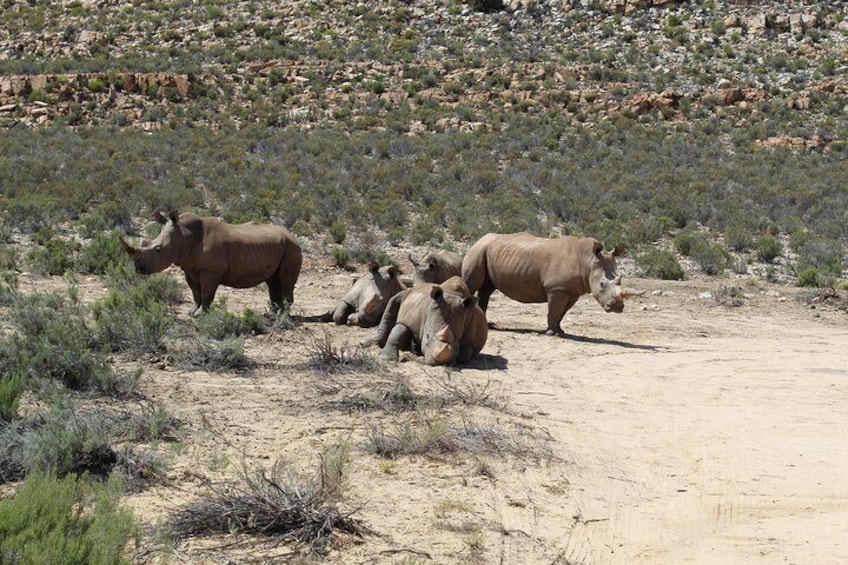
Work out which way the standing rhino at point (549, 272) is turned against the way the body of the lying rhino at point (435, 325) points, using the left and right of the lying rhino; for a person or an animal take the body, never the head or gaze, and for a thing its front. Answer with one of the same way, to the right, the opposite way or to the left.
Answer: to the left

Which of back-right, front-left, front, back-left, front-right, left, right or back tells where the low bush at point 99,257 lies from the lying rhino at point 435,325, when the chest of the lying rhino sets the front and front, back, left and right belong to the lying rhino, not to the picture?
back-right

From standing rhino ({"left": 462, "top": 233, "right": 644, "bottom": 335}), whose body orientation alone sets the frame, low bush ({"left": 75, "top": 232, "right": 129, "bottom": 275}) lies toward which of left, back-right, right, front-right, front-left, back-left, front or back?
back

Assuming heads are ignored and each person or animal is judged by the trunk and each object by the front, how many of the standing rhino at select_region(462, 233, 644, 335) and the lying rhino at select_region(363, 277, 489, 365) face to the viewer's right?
1

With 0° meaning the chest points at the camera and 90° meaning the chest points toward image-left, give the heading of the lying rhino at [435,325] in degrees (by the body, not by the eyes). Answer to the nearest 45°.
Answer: approximately 0°

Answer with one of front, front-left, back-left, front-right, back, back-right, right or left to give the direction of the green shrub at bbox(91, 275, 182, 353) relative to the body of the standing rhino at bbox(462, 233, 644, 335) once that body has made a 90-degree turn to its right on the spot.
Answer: front-right

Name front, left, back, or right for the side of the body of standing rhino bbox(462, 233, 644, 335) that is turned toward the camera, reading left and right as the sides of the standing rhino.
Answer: right

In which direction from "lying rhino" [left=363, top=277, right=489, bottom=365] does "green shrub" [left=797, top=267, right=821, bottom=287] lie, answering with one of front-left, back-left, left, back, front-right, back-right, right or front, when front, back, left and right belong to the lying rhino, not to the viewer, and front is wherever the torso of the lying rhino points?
back-left

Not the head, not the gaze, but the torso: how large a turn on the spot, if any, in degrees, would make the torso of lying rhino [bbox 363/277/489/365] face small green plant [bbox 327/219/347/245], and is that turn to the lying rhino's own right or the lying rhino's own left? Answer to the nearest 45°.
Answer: approximately 180°

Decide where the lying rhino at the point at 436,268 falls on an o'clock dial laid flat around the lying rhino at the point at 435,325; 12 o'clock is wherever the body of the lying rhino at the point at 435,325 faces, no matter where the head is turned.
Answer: the lying rhino at the point at 436,268 is roughly at 6 o'clock from the lying rhino at the point at 435,325.

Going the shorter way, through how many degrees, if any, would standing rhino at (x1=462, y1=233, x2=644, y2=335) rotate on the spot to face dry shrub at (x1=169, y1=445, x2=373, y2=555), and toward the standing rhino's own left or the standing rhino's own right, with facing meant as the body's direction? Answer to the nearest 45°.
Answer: approximately 90° to the standing rhino's own right
